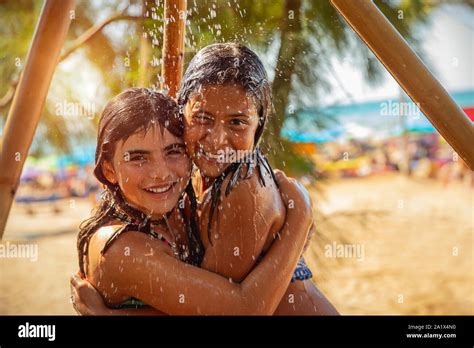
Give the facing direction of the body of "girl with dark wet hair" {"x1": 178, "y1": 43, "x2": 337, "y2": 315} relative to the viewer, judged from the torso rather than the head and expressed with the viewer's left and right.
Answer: facing to the left of the viewer

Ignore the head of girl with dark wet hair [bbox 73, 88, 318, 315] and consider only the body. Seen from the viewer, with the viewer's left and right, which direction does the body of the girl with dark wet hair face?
facing the viewer and to the right of the viewer

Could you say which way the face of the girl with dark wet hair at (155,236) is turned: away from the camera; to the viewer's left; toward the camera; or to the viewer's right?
toward the camera

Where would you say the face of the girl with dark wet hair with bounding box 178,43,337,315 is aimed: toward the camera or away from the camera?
toward the camera
